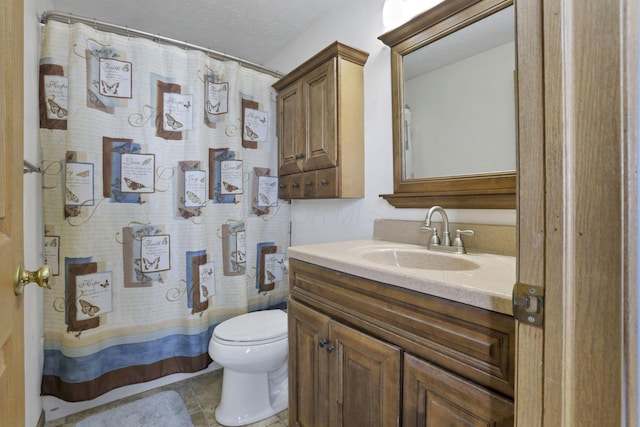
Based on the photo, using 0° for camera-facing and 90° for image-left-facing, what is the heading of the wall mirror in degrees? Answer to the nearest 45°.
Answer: approximately 45°

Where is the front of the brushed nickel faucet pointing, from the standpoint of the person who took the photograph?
facing the viewer and to the left of the viewer

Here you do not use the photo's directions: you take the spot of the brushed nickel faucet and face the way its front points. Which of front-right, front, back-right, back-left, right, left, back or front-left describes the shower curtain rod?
front-right

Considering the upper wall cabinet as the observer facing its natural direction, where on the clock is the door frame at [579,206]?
The door frame is roughly at 10 o'clock from the upper wall cabinet.

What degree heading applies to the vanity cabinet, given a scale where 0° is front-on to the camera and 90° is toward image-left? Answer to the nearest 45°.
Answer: approximately 45°

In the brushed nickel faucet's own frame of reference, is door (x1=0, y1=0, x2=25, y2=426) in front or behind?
in front

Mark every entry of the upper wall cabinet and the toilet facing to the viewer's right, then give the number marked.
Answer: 0

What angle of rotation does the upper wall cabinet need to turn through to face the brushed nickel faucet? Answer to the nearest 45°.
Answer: approximately 90° to its left
